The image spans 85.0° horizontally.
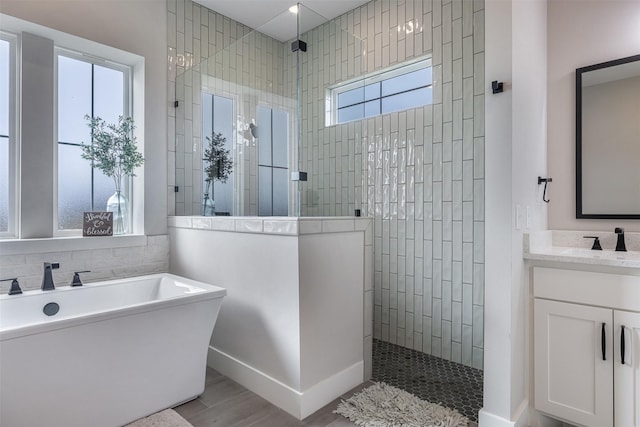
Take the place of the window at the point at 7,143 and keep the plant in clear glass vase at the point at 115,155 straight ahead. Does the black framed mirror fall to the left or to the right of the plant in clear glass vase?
right

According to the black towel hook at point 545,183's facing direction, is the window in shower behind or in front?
behind

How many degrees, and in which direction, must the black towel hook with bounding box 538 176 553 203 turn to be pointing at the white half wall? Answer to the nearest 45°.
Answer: approximately 135° to its right

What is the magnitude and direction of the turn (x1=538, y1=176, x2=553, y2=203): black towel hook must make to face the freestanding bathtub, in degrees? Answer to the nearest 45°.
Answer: approximately 135° to its right

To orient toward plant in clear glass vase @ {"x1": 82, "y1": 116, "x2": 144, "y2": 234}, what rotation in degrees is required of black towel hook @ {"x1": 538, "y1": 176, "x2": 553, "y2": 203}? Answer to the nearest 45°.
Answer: approximately 135° to its right
